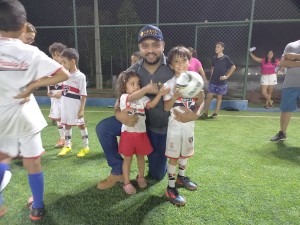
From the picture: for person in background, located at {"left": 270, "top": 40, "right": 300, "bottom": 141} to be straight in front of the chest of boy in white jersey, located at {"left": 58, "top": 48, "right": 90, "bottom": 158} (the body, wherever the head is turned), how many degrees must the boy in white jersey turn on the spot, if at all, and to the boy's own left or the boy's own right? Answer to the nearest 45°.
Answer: approximately 135° to the boy's own left

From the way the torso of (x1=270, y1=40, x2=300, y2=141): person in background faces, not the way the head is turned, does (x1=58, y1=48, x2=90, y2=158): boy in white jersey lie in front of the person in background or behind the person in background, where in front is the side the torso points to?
in front

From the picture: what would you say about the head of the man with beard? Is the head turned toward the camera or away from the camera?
toward the camera

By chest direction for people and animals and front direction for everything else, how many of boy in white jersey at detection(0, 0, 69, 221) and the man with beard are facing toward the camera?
1

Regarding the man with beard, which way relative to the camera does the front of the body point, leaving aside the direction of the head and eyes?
toward the camera

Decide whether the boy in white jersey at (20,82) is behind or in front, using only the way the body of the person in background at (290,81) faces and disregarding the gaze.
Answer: in front

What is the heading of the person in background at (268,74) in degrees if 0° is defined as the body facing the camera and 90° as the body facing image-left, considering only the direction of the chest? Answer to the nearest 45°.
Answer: approximately 0°

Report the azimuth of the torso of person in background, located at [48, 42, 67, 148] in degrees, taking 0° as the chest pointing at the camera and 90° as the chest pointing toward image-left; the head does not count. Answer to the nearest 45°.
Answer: approximately 45°

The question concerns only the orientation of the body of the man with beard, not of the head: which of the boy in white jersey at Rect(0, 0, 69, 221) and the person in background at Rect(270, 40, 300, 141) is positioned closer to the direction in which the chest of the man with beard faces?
the boy in white jersey

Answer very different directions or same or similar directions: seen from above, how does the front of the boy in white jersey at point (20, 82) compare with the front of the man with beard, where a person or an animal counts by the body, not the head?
very different directions

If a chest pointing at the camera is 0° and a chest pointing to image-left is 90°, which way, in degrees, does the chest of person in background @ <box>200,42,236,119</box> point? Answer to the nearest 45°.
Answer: approximately 45°

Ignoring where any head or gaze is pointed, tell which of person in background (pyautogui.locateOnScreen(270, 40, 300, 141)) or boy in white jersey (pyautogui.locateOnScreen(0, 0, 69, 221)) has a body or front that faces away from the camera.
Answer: the boy in white jersey

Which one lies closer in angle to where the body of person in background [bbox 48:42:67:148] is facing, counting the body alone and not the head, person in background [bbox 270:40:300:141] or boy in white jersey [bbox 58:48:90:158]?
the boy in white jersey
